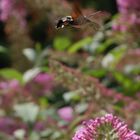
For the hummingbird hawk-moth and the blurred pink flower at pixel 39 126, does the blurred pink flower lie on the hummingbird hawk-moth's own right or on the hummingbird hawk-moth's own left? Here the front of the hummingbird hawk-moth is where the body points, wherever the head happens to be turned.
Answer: on the hummingbird hawk-moth's own left

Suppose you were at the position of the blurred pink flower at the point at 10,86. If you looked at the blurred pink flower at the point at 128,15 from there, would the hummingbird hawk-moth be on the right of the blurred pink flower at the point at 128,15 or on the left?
right

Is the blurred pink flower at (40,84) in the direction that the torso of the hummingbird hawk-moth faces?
no

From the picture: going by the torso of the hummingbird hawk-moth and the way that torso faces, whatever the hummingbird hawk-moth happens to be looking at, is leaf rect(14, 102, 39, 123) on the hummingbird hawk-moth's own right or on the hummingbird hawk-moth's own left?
on the hummingbird hawk-moth's own left

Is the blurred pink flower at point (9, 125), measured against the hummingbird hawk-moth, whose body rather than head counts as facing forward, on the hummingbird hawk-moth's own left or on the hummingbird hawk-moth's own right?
on the hummingbird hawk-moth's own left
